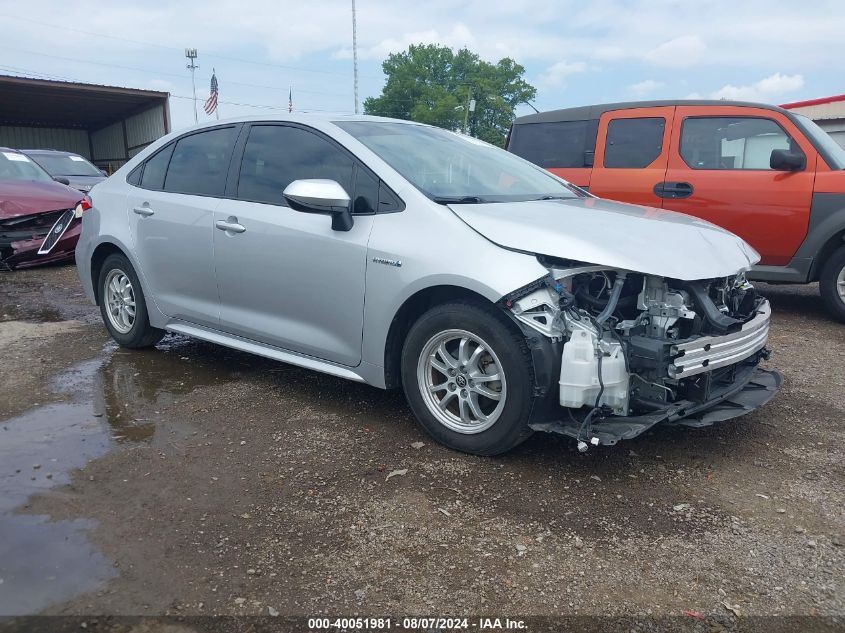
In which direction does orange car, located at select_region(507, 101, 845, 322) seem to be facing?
to the viewer's right

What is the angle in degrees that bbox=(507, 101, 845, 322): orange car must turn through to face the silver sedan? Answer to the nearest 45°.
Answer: approximately 90° to its right

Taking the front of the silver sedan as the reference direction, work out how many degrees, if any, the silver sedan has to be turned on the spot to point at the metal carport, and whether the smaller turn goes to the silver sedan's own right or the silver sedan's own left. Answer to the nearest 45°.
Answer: approximately 180°

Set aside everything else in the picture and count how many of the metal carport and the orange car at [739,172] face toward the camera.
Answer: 1

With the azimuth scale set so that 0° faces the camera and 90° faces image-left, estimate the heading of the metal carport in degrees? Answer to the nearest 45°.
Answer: approximately 0°

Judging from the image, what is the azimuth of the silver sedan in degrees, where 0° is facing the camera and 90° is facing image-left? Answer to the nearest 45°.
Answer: approximately 315°

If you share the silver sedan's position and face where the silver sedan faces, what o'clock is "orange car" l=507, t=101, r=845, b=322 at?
The orange car is roughly at 9 o'clock from the silver sedan.

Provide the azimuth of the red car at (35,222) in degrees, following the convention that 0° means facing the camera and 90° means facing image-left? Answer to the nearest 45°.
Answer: approximately 315°
